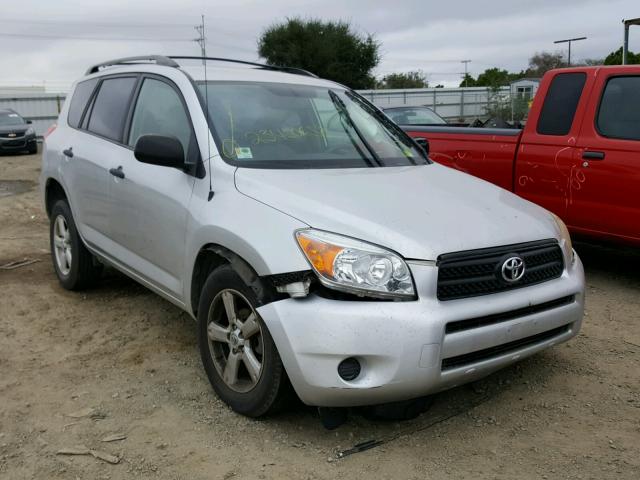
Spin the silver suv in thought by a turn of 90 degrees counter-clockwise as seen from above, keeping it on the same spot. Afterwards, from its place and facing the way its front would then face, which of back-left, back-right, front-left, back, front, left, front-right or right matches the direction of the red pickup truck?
front

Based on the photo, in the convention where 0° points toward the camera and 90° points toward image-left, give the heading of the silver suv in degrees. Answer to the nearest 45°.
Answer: approximately 315°

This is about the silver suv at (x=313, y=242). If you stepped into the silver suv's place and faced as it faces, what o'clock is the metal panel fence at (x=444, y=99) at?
The metal panel fence is roughly at 8 o'clock from the silver suv.
